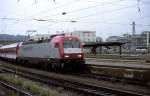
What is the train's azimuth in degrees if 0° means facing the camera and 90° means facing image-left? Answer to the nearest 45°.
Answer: approximately 315°
